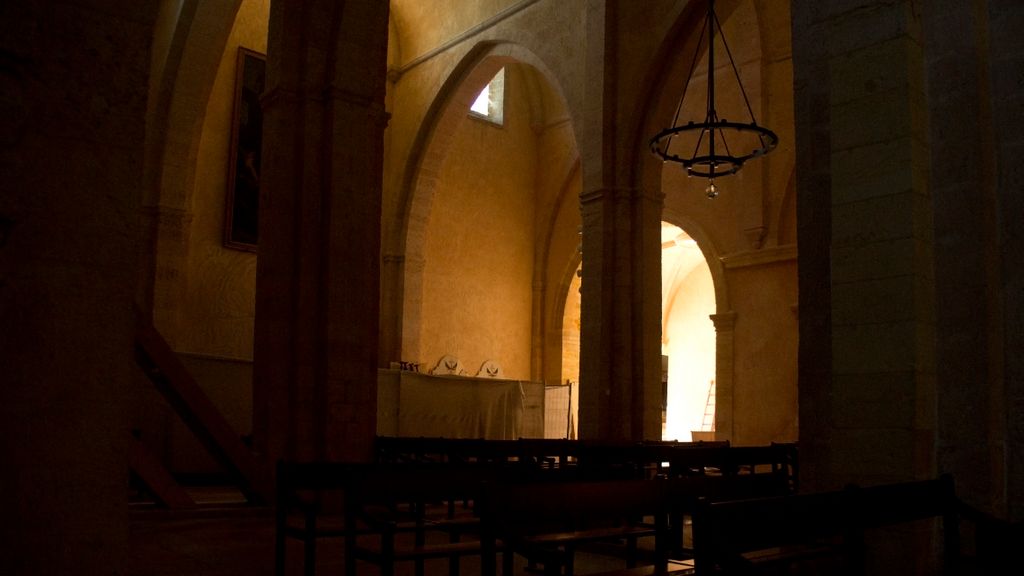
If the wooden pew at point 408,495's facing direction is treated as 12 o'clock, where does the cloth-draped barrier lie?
The cloth-draped barrier is roughly at 12 o'clock from the wooden pew.

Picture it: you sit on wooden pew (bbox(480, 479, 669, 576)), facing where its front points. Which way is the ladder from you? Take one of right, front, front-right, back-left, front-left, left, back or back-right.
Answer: front

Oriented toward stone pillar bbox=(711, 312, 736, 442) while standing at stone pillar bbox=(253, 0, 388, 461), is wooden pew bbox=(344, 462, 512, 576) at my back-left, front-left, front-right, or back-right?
back-right

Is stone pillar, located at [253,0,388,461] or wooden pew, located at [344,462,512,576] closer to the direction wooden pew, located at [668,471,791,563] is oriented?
the stone pillar

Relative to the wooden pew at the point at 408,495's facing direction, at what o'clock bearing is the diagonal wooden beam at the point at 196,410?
The diagonal wooden beam is roughly at 11 o'clock from the wooden pew.

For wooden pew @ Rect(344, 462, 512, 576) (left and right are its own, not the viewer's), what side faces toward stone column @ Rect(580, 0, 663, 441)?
front

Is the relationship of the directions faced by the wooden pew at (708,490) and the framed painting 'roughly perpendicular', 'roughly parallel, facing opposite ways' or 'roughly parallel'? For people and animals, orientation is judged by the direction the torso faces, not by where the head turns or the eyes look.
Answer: roughly perpendicular

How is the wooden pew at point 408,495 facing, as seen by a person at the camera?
facing away from the viewer

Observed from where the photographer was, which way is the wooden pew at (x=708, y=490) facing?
facing away from the viewer

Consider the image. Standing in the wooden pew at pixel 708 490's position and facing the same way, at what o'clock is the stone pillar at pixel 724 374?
The stone pillar is roughly at 12 o'clock from the wooden pew.

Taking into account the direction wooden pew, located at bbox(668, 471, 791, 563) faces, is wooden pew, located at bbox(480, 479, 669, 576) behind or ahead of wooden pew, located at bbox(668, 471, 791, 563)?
behind

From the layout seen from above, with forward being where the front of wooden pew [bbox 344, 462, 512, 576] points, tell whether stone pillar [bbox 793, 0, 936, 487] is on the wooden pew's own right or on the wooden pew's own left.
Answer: on the wooden pew's own right

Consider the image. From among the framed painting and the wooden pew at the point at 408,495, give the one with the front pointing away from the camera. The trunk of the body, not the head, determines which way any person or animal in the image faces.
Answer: the wooden pew

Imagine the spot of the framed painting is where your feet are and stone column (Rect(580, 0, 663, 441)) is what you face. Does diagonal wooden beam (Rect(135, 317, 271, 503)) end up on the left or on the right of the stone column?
right

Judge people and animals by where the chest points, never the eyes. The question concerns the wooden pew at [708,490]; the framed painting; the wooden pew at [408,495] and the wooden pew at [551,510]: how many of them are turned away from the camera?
3

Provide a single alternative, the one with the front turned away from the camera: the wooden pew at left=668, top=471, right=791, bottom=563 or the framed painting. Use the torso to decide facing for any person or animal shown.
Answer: the wooden pew

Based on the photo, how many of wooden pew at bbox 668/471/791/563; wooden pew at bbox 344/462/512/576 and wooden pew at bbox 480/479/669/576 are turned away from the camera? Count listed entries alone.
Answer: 3

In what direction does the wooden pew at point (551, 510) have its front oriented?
away from the camera

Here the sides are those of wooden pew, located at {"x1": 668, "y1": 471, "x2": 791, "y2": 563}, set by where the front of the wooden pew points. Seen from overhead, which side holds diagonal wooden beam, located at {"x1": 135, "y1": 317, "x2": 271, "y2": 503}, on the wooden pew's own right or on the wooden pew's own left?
on the wooden pew's own left
